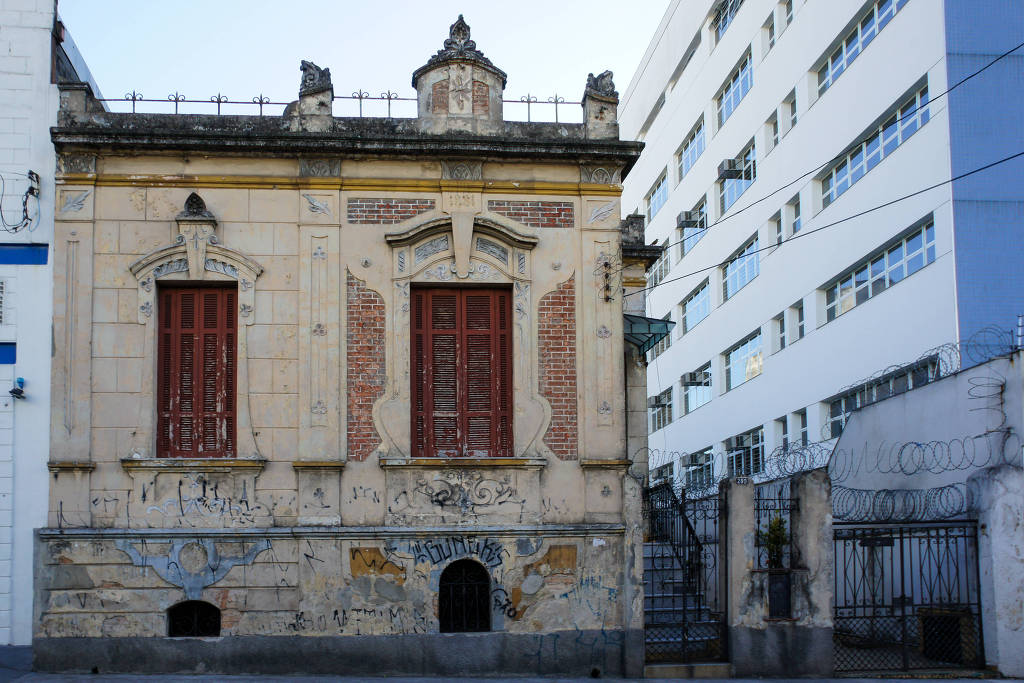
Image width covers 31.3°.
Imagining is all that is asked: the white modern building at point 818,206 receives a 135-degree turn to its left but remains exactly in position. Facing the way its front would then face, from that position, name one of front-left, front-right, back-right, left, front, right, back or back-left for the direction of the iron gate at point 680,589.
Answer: right

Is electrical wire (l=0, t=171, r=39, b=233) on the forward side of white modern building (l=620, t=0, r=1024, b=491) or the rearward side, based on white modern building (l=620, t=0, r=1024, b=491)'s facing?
on the forward side

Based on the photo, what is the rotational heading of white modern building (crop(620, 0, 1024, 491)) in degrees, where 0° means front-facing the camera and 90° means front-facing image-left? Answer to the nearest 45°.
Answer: approximately 45°

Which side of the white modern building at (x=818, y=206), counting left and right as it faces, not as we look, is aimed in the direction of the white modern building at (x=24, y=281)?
front

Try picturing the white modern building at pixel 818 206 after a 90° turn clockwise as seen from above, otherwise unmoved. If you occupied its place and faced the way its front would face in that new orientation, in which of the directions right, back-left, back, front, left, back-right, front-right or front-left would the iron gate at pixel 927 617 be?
back-left

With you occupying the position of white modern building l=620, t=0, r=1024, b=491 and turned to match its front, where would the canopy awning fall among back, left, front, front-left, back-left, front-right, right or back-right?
front-left
